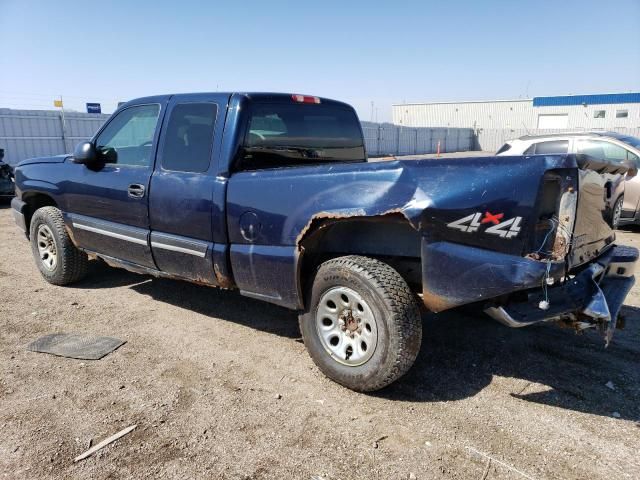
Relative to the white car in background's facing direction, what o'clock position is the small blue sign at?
The small blue sign is roughly at 5 o'clock from the white car in background.

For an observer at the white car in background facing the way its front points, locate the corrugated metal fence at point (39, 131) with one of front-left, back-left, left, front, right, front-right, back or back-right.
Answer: back-right

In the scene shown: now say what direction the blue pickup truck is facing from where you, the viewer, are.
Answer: facing away from the viewer and to the left of the viewer

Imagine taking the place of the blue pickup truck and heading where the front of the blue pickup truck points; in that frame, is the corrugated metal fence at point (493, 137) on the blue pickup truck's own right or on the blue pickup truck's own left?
on the blue pickup truck's own right

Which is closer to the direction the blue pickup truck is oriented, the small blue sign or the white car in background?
the small blue sign
